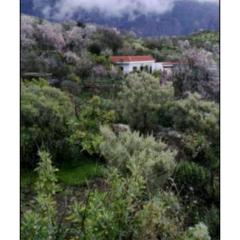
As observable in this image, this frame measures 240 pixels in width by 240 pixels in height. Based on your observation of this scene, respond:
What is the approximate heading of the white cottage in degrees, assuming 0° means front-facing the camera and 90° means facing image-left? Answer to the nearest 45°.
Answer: approximately 0°

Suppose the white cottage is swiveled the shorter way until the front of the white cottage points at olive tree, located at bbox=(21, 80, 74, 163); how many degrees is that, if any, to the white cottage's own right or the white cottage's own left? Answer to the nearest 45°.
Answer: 0° — it already faces it
